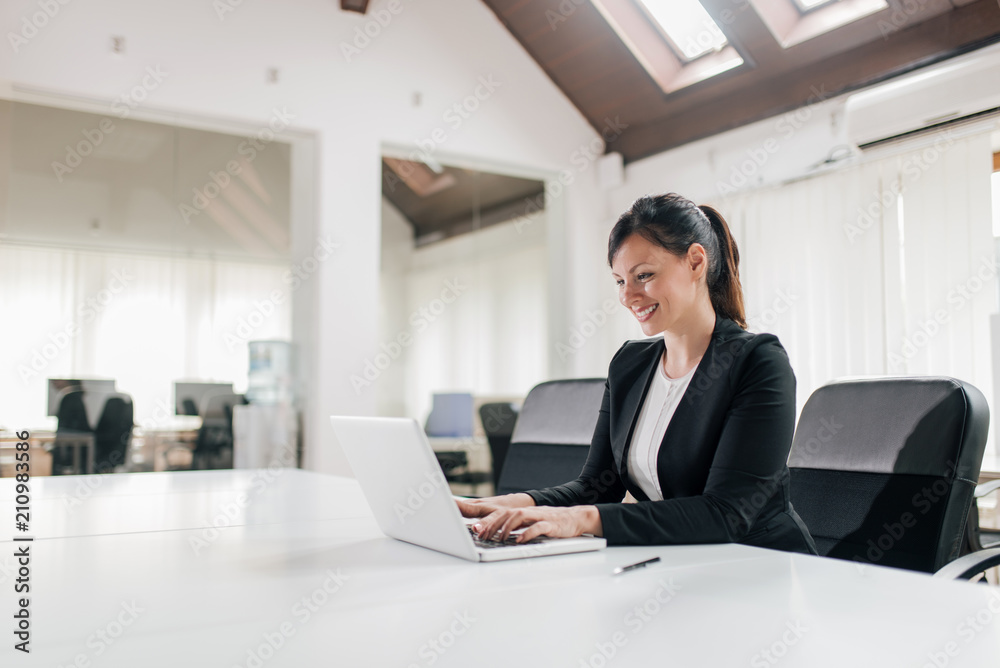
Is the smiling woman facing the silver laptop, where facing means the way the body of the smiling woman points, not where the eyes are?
yes

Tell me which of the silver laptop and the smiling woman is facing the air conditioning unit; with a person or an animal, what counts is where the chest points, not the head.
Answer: the silver laptop

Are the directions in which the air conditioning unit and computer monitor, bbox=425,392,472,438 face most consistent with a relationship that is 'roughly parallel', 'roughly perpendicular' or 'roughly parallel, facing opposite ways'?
roughly perpendicular

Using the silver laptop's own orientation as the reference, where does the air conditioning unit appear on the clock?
The air conditioning unit is roughly at 12 o'clock from the silver laptop.

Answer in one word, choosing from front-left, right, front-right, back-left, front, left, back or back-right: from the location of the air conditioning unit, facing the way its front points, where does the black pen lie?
front-left

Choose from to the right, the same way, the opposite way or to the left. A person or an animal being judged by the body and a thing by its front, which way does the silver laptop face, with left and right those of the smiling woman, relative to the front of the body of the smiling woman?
the opposite way

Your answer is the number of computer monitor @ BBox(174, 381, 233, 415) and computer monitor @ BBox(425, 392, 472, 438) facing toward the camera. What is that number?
2

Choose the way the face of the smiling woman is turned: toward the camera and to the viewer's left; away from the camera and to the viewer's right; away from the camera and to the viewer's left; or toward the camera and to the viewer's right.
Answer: toward the camera and to the viewer's left

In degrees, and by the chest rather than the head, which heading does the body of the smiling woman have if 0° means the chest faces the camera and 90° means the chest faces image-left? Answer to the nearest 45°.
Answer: approximately 45°

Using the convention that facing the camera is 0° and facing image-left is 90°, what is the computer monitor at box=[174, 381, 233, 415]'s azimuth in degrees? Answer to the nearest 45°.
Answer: approximately 0°

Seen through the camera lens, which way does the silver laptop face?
facing away from the viewer and to the right of the viewer

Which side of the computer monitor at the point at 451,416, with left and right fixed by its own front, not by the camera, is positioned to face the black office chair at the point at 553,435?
front
